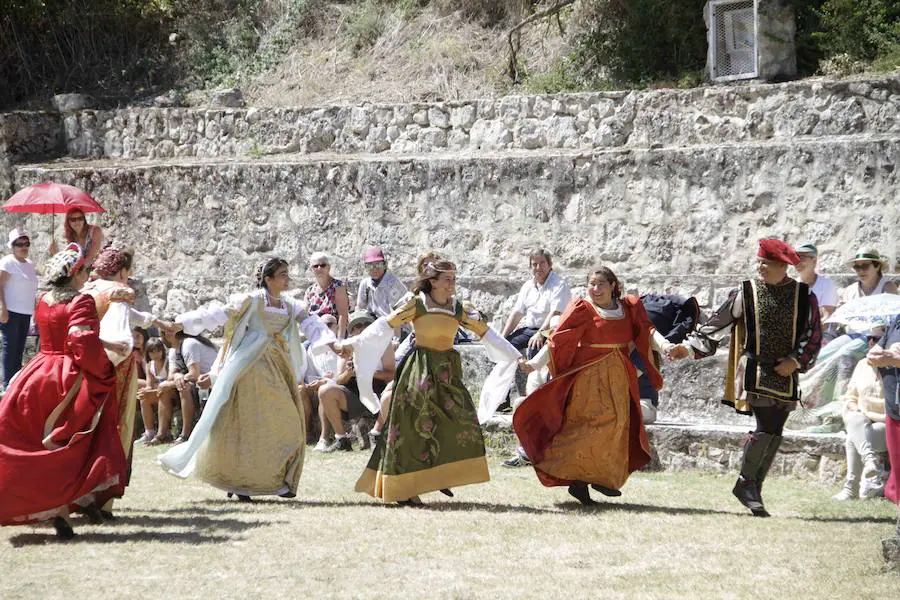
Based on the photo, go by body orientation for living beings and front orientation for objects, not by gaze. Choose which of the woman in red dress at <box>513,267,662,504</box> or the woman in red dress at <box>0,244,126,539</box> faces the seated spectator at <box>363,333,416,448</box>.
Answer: the woman in red dress at <box>0,244,126,539</box>

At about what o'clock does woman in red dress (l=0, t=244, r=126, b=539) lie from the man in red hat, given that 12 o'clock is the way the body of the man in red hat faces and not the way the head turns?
The woman in red dress is roughly at 2 o'clock from the man in red hat.

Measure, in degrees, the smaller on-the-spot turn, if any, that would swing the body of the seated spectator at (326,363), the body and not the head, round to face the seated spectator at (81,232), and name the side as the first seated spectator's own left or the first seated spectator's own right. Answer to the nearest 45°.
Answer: approximately 90° to the first seated spectator's own right

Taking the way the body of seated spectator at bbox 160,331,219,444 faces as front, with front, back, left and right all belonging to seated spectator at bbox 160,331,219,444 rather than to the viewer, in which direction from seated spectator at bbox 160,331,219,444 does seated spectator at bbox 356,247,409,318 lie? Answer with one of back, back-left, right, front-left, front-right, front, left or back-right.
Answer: back-left

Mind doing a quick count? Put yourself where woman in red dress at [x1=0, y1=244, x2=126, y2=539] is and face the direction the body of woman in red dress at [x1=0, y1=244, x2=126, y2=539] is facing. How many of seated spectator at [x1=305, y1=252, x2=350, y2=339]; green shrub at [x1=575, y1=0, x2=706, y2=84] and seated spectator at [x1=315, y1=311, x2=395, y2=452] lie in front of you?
3

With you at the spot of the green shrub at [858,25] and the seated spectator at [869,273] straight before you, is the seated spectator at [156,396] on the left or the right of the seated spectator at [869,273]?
right

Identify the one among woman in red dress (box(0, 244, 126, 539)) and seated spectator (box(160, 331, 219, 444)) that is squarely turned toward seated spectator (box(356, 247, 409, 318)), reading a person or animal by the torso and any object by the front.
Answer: the woman in red dress

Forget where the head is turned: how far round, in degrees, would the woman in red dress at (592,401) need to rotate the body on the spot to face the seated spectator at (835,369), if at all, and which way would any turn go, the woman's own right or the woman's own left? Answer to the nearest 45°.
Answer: approximately 135° to the woman's own left

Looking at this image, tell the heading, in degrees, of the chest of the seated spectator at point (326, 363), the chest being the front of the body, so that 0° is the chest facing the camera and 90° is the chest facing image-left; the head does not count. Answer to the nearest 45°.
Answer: approximately 0°

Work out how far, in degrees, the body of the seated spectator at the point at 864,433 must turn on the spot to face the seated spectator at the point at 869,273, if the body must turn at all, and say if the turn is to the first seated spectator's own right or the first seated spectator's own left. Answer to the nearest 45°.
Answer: approximately 135° to the first seated spectator's own right
